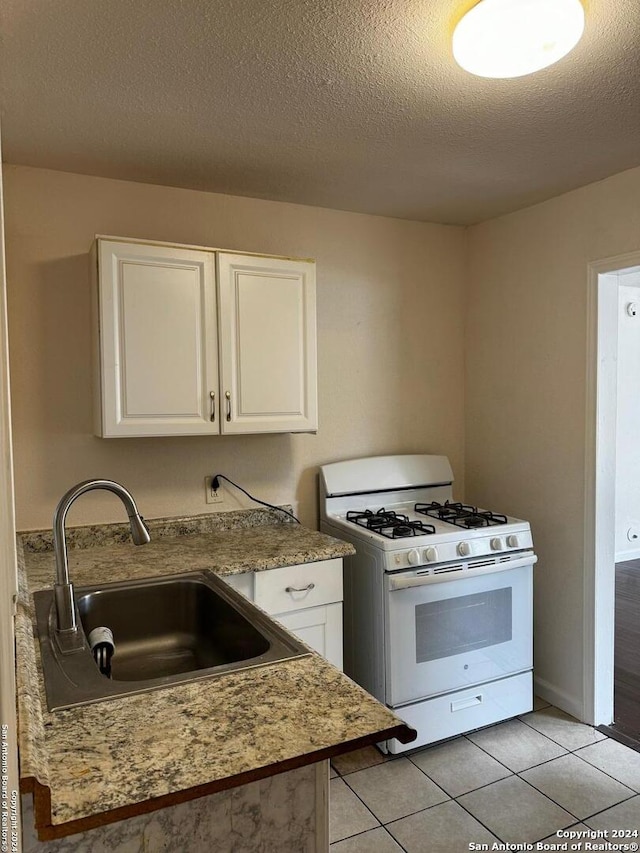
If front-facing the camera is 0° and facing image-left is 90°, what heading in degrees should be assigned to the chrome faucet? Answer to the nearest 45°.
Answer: approximately 270°

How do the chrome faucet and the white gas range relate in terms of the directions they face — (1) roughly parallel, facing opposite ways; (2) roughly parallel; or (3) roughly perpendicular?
roughly perpendicular

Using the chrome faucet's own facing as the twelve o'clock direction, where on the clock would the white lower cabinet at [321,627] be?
The white lower cabinet is roughly at 11 o'clock from the chrome faucet.

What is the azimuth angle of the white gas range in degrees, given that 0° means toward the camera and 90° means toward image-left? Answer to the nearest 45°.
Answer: approximately 315°

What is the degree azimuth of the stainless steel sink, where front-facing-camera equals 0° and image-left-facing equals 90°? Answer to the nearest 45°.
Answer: approximately 270°

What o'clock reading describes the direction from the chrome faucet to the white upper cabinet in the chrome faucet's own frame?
The white upper cabinet is roughly at 10 o'clock from the chrome faucet.

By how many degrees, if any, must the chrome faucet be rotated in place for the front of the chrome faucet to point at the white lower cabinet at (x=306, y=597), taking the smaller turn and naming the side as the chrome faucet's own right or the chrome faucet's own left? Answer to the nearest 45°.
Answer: approximately 45° to the chrome faucet's own left

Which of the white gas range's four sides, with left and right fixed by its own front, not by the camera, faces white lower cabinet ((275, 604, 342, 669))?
right

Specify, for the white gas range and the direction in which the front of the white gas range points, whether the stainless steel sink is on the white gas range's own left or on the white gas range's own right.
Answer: on the white gas range's own right

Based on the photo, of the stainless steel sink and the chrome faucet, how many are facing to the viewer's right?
2

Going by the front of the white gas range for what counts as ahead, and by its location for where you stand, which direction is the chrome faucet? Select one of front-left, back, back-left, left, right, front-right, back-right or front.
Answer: right

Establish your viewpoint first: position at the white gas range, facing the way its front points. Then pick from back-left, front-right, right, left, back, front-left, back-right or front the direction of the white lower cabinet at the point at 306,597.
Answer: right

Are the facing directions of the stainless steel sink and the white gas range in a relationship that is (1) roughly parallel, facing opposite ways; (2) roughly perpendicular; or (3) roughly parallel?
roughly perpendicular
